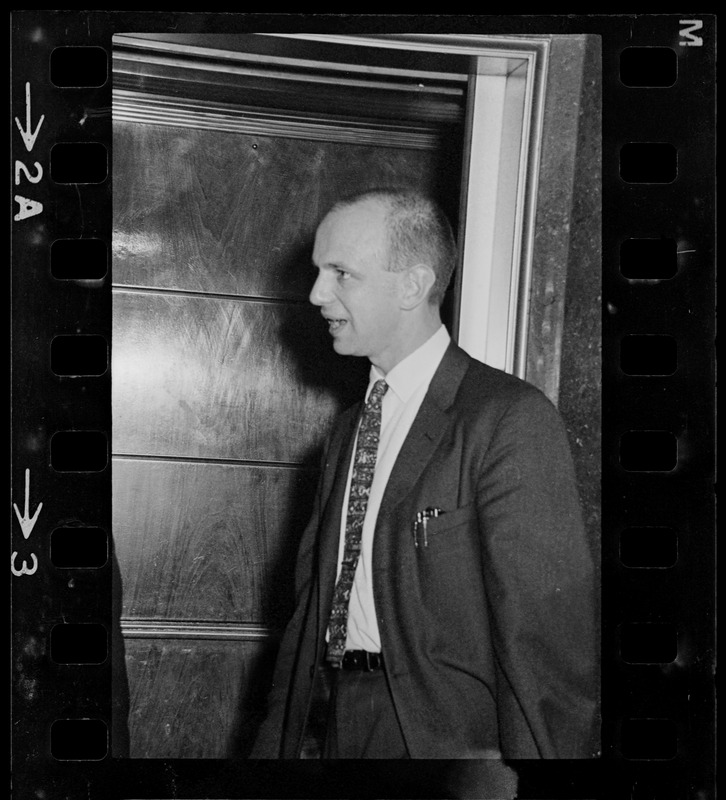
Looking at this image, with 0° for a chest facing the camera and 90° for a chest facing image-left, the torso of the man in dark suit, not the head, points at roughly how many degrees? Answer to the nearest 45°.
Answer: approximately 45°
